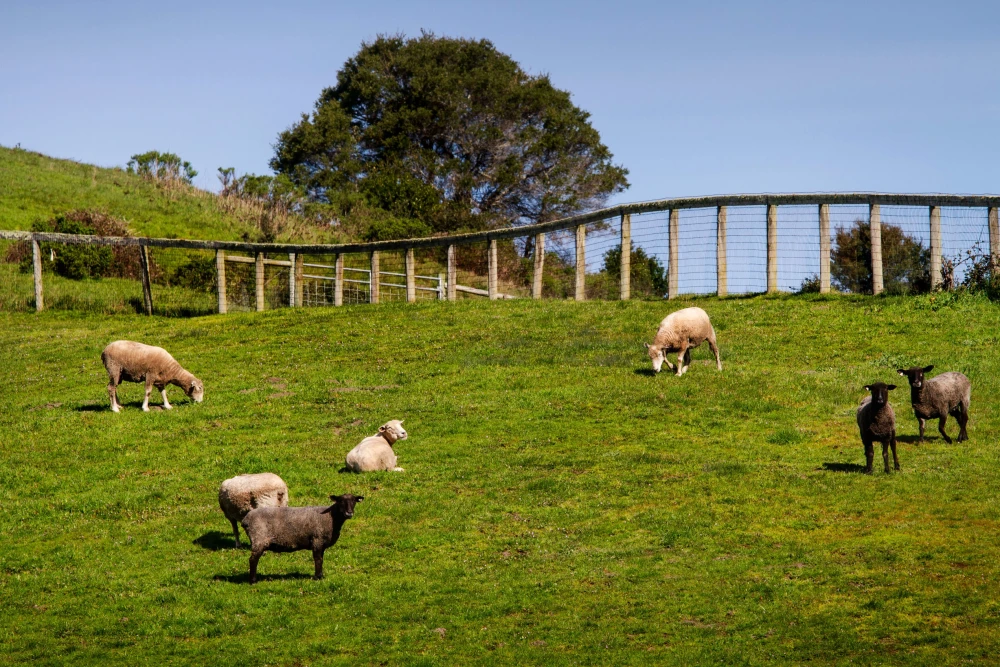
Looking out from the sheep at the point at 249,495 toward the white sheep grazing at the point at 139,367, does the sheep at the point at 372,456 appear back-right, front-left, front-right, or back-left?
front-right

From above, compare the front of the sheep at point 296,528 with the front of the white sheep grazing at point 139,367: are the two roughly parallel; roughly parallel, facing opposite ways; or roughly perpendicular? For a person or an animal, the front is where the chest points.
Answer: roughly parallel

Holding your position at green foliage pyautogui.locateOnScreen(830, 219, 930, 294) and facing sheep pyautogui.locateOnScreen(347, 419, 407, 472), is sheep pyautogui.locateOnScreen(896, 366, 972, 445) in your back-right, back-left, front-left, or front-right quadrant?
front-left

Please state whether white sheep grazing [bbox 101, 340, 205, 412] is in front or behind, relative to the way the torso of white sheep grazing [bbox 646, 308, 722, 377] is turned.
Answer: in front

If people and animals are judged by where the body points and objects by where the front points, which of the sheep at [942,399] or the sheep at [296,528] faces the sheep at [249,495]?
the sheep at [942,399]

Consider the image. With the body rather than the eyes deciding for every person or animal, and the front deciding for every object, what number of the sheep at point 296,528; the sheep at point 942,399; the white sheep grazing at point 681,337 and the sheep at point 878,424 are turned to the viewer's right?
1

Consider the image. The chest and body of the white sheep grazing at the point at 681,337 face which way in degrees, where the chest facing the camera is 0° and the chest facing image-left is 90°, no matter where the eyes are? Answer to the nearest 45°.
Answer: approximately 45°

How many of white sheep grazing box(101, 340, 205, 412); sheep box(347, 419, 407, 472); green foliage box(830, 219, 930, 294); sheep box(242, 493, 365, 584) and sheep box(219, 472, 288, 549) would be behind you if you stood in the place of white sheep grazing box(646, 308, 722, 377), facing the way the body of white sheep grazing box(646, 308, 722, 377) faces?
1

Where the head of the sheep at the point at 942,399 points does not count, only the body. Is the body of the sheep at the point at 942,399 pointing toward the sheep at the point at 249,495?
yes

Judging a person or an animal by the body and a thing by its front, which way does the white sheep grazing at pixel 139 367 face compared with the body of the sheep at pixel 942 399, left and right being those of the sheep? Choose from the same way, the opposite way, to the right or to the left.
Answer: the opposite way

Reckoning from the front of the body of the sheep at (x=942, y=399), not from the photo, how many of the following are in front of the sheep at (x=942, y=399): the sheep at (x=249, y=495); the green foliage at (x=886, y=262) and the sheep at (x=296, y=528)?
2

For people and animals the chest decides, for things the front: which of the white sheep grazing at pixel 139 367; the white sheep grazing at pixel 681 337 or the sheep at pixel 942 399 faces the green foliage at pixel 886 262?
the white sheep grazing at pixel 139 367

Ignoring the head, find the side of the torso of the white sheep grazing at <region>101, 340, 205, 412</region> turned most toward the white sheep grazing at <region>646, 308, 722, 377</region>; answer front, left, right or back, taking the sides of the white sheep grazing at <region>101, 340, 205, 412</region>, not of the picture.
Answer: front

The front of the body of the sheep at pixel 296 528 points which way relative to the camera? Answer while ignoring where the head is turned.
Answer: to the viewer's right

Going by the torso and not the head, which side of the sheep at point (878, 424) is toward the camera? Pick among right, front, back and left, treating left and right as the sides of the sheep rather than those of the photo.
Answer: front

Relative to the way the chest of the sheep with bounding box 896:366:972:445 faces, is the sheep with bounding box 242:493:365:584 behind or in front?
in front

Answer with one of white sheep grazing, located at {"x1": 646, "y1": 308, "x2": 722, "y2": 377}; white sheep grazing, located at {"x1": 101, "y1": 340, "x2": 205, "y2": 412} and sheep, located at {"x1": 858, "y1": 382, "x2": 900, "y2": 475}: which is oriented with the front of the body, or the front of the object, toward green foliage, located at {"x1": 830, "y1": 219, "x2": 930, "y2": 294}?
white sheep grazing, located at {"x1": 101, "y1": 340, "x2": 205, "y2": 412}

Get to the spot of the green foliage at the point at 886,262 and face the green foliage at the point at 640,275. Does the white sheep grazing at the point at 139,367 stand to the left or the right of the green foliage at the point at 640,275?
left

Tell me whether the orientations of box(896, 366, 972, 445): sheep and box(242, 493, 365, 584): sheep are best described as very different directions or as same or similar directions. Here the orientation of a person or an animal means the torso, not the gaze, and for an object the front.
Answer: very different directions
